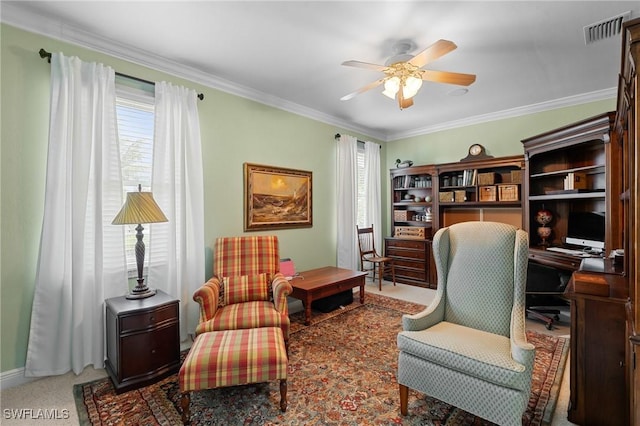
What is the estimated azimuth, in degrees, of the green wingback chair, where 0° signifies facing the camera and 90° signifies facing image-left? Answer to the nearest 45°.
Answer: approximately 45°

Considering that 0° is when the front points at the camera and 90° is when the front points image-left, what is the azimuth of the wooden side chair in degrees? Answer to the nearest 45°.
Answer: approximately 315°

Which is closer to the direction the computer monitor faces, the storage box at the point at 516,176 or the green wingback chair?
the green wingback chair

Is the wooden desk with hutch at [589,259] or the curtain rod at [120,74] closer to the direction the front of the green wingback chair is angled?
the curtain rod

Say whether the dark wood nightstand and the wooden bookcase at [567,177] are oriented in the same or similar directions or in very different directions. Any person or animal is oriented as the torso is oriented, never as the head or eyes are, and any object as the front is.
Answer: very different directions

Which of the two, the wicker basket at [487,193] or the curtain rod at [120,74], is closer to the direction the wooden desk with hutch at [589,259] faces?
the curtain rod

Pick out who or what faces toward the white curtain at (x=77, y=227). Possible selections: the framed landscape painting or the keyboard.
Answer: the keyboard

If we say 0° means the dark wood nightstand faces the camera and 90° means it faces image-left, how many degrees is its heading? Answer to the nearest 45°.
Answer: approximately 315°

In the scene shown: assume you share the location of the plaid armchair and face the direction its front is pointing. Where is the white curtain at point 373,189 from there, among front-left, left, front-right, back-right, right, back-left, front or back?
back-left

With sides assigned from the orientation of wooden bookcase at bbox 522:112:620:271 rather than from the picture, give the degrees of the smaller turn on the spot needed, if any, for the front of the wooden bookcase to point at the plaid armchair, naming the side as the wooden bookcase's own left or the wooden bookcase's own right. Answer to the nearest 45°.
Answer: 0° — it already faces it
